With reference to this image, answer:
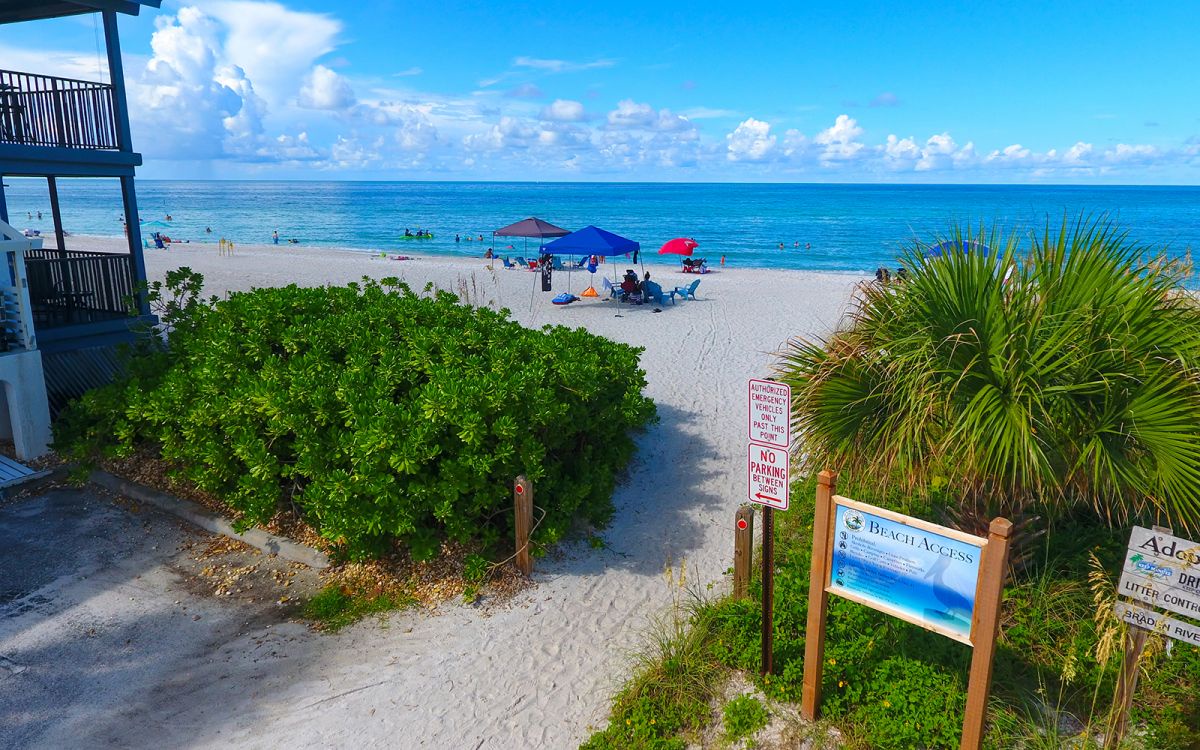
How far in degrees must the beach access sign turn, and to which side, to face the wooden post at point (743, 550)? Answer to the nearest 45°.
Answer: approximately 90° to its right

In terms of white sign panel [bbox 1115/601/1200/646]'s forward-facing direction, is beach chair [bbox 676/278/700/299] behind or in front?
behind

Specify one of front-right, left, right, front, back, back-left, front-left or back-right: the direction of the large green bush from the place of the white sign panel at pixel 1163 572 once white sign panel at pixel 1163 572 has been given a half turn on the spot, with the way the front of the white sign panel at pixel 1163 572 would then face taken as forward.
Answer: left

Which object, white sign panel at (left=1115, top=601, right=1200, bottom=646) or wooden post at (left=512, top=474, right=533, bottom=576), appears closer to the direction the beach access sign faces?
the wooden post

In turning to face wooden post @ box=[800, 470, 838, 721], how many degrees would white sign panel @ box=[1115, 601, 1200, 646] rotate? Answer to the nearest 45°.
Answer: approximately 90° to its right

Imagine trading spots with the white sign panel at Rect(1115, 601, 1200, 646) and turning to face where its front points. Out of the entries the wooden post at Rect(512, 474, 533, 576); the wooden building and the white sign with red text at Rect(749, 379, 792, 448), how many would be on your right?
3

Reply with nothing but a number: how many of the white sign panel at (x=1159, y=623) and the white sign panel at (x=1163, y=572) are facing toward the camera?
2

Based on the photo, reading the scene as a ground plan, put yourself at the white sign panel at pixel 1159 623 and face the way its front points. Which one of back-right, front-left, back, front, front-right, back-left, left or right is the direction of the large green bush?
right

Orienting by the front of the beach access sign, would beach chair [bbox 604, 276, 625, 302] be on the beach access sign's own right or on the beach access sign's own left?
on the beach access sign's own right

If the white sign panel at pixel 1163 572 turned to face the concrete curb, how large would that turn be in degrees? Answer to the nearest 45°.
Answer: approximately 90° to its right

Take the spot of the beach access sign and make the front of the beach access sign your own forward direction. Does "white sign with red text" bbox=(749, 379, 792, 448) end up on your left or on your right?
on your right

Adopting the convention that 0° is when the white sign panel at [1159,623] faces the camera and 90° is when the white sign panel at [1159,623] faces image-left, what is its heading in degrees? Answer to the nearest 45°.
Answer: approximately 0°

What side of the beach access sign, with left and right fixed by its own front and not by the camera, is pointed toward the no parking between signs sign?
right
